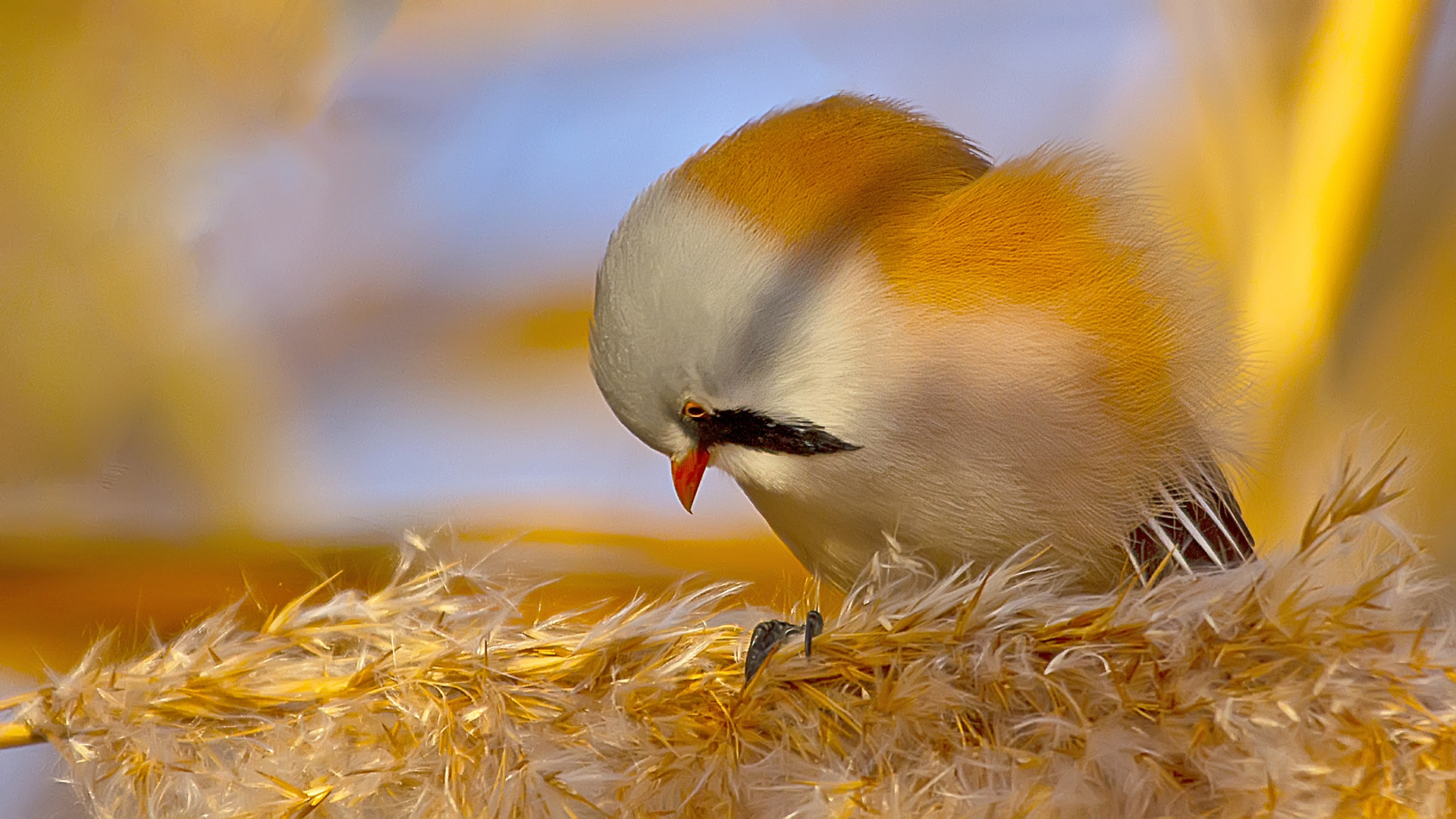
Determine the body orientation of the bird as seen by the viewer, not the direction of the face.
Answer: to the viewer's left
